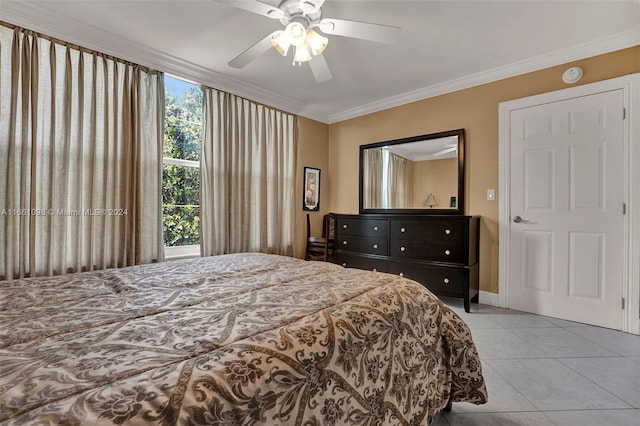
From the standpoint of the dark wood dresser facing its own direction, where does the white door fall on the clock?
The white door is roughly at 9 o'clock from the dark wood dresser.

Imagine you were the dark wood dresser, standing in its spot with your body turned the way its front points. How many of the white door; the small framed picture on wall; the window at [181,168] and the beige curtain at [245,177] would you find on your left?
1

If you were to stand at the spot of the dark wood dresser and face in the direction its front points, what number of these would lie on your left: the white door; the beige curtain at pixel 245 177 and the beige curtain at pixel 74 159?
1

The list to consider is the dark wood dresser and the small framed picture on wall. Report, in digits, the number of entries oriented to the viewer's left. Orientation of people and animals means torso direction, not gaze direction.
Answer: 0

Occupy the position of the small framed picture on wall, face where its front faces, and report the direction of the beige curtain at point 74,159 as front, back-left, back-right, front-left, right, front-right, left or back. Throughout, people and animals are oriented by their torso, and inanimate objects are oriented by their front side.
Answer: right

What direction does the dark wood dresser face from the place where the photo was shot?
facing the viewer

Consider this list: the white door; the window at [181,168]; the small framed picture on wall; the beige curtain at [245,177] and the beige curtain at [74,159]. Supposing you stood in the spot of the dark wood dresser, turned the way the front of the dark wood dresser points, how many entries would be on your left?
1

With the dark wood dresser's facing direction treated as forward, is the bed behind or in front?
in front

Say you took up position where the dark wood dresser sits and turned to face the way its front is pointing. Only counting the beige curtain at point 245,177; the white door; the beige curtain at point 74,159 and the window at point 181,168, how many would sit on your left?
1

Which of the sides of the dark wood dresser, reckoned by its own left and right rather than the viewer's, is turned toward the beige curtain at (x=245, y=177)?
right

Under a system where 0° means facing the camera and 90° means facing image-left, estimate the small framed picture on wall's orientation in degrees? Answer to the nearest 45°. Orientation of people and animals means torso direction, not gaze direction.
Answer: approximately 315°

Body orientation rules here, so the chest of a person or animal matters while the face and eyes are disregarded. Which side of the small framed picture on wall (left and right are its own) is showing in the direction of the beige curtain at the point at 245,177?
right

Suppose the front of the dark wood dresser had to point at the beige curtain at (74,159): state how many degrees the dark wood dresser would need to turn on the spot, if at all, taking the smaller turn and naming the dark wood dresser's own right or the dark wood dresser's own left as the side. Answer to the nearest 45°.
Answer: approximately 45° to the dark wood dresser's own right

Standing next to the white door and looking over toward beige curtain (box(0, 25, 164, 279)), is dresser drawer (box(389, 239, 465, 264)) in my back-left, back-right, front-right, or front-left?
front-right

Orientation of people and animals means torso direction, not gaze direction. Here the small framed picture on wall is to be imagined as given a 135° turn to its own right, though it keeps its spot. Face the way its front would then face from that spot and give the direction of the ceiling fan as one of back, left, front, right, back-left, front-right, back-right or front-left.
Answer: left
